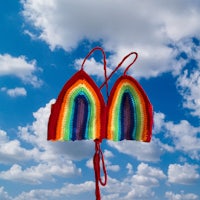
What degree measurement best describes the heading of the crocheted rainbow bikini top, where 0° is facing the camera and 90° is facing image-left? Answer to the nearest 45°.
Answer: approximately 0°
